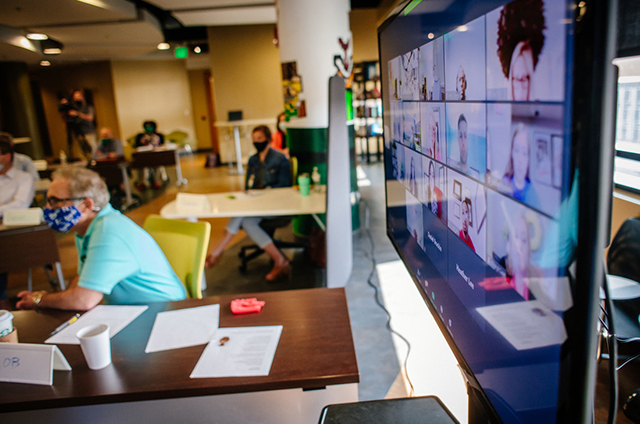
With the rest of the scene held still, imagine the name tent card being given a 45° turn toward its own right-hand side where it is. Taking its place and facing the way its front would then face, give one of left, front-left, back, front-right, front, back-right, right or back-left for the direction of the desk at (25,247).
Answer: back-right

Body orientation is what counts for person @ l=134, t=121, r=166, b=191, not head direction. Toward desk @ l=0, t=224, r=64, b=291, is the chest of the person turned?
yes

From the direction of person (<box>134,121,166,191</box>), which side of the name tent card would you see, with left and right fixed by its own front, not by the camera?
back

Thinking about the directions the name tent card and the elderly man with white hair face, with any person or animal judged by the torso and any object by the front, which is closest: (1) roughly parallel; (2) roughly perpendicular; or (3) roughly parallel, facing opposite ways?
roughly perpendicular

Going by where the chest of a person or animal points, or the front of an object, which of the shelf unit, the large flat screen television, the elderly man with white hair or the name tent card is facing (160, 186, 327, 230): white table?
the shelf unit

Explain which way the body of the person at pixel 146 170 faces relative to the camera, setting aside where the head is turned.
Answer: toward the camera

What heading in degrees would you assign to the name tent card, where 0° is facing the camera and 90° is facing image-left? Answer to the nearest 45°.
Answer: approximately 0°

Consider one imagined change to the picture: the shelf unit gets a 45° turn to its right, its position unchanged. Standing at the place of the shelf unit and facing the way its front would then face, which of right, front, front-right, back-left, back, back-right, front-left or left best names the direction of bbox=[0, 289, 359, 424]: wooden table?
front-left
